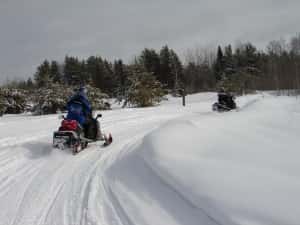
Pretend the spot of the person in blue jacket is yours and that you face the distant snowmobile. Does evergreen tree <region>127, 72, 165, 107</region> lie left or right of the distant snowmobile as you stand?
left

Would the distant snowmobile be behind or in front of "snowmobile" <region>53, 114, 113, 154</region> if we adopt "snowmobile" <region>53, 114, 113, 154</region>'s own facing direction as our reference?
in front

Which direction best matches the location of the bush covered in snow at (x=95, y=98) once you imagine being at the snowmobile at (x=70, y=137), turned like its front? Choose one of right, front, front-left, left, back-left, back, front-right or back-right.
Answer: front-left

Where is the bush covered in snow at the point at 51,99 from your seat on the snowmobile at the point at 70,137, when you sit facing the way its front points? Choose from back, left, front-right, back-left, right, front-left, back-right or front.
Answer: front-left

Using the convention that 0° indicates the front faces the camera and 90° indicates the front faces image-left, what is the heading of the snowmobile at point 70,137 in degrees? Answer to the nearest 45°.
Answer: approximately 225°
